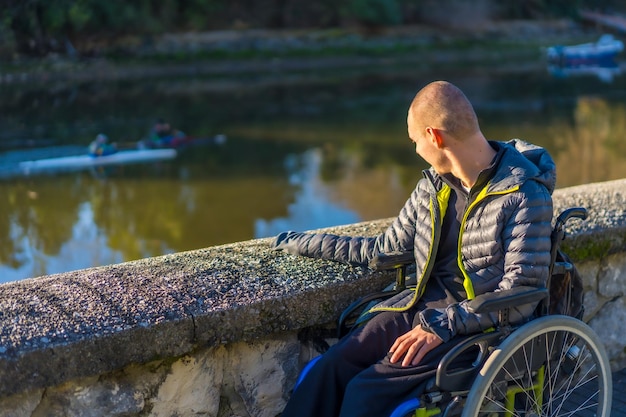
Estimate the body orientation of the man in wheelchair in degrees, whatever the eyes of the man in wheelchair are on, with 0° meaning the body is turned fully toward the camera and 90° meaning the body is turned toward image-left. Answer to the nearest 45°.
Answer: approximately 45°

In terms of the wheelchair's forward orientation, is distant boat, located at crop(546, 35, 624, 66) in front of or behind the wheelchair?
behind

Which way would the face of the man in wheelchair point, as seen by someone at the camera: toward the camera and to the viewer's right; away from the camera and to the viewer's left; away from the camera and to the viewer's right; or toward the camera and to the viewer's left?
away from the camera and to the viewer's left

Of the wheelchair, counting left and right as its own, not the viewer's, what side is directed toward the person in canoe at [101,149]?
right

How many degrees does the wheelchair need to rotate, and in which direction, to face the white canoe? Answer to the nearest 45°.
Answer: approximately 90° to its right

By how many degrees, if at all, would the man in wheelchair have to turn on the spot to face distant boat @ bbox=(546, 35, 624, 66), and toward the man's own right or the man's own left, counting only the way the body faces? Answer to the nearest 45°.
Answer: approximately 135° to the man's own right

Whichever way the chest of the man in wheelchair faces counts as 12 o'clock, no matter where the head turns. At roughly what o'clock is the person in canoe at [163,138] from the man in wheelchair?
The person in canoe is roughly at 4 o'clock from the man in wheelchair.

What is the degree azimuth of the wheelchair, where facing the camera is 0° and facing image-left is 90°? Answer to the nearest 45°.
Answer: approximately 45°
